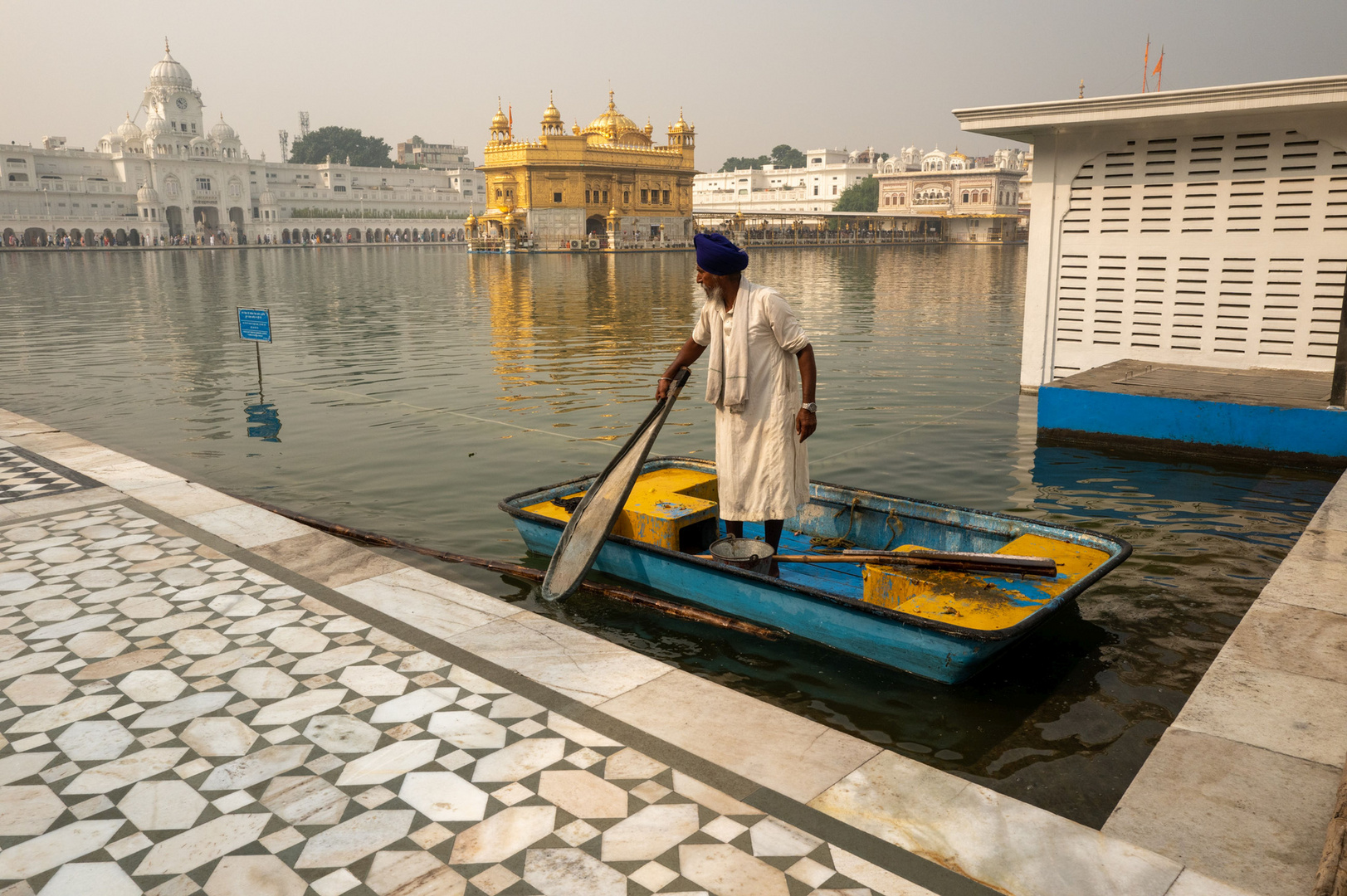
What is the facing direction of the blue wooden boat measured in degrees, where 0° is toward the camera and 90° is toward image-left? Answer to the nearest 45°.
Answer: approximately 135°

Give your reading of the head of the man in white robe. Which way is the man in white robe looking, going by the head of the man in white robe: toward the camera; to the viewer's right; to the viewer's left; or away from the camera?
to the viewer's left

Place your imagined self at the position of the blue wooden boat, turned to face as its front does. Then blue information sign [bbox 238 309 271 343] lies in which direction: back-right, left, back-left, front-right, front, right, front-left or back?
front

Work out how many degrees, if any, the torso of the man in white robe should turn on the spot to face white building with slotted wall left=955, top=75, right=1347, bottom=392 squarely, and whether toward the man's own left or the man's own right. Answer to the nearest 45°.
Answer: approximately 180°

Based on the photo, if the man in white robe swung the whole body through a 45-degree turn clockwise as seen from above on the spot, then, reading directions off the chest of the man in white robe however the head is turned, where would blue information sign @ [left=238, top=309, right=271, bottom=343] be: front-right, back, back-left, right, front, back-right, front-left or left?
front-right

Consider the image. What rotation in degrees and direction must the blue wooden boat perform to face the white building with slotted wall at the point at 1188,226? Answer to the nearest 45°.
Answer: approximately 90° to its right

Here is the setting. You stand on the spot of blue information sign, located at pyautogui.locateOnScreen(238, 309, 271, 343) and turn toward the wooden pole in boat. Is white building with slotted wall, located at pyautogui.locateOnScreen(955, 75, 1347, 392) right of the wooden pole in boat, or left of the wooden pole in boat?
left
